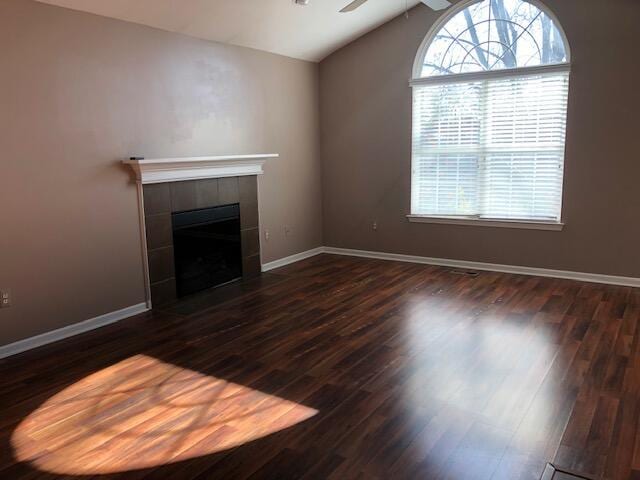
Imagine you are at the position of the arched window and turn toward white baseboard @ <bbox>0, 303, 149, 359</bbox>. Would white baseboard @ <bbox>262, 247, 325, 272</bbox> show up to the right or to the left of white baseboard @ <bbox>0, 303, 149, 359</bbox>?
right

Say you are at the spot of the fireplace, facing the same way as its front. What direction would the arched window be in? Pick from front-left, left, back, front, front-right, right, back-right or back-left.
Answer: front-left

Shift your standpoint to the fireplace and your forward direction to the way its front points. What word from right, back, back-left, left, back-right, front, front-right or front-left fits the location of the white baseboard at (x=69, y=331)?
right

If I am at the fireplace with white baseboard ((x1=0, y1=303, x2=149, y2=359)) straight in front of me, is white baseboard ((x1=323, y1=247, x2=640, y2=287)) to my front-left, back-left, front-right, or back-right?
back-left

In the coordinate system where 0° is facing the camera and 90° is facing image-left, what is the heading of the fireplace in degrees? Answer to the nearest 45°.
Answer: approximately 315°

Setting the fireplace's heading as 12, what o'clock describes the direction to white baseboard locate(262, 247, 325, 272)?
The white baseboard is roughly at 9 o'clock from the fireplace.

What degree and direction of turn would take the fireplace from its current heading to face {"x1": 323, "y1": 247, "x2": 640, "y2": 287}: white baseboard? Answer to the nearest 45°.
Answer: approximately 45° to its left
